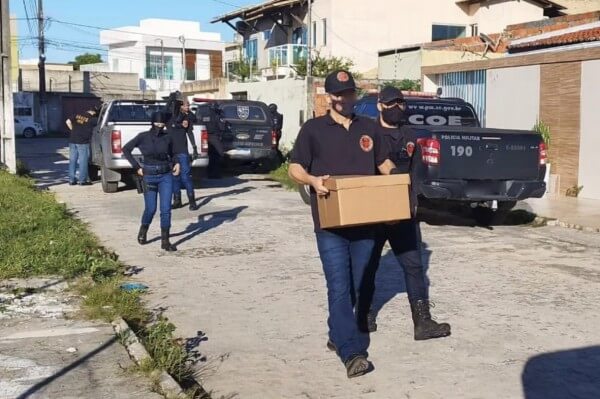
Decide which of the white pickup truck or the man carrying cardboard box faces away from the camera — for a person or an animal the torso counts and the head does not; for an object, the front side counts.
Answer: the white pickup truck

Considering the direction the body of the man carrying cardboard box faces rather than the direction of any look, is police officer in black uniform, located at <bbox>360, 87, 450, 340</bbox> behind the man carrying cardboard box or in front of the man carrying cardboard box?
behind

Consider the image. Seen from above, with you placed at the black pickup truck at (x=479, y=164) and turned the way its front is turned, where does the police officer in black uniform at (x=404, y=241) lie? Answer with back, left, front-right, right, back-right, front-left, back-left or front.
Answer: back-left

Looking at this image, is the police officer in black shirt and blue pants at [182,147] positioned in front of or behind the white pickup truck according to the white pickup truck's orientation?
behind

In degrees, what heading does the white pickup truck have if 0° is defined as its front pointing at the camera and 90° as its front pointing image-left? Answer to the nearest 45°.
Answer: approximately 180°
